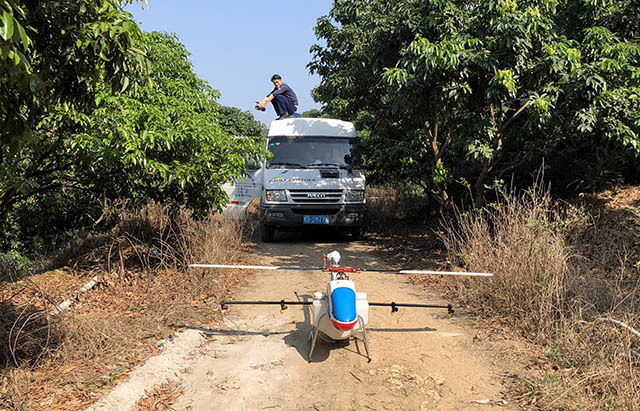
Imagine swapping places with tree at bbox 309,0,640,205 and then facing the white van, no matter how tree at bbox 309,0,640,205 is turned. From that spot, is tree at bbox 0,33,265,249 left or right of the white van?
left

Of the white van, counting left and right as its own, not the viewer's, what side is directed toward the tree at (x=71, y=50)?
front

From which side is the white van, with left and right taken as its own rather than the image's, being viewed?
front

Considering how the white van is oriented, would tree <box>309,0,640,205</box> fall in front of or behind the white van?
in front

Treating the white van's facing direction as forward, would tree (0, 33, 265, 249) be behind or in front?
in front
